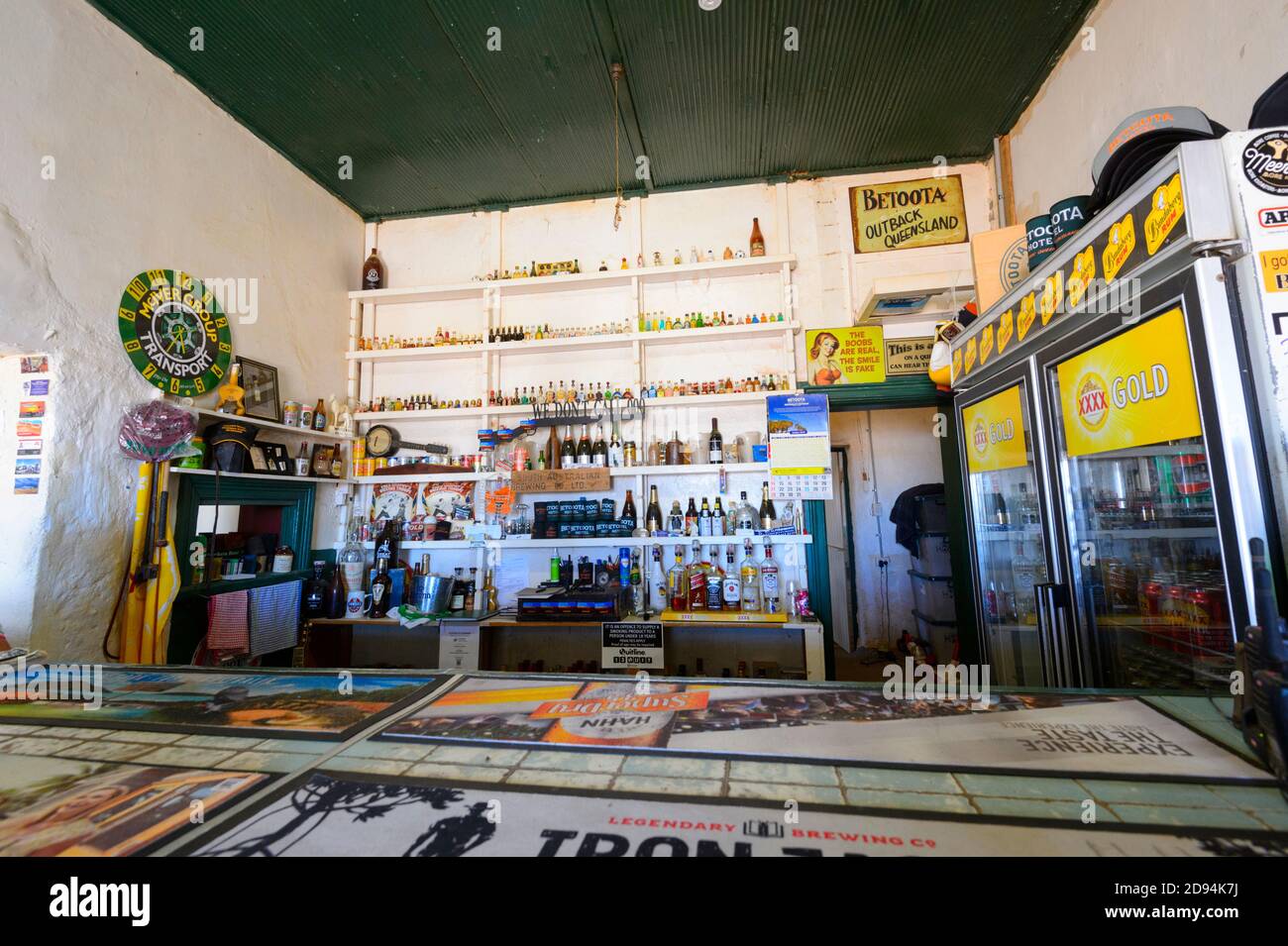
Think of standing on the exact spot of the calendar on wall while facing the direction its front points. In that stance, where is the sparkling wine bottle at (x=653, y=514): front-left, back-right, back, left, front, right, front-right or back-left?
right

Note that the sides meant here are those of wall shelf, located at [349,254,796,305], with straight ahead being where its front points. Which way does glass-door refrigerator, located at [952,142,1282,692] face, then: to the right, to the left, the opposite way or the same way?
to the right

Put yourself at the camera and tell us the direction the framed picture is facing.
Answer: facing the viewer and to the right of the viewer

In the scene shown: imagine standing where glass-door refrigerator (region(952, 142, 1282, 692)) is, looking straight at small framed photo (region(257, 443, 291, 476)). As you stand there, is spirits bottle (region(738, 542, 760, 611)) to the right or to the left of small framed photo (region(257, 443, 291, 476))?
right

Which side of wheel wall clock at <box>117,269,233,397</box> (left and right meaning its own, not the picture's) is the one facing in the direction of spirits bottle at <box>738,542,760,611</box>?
front

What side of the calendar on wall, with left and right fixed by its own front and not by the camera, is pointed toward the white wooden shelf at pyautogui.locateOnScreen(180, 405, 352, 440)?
right

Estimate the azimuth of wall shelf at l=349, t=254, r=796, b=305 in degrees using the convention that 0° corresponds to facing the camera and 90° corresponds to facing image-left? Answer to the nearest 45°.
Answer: approximately 0°

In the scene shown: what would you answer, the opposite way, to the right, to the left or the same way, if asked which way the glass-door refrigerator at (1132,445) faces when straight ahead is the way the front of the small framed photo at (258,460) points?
the opposite way
